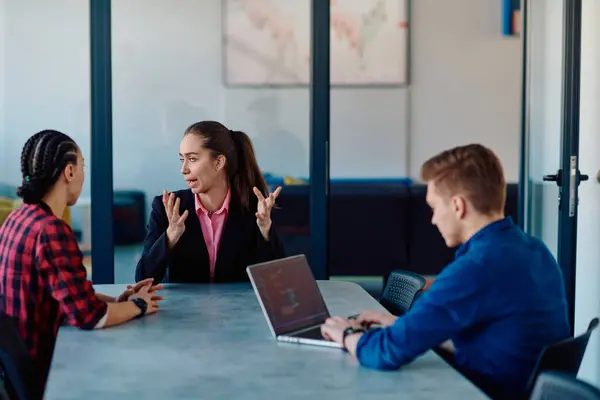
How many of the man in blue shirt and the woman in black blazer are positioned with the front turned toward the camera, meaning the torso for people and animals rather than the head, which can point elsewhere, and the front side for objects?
1

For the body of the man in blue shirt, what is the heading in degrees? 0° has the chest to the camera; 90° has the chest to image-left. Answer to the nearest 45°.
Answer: approximately 135°

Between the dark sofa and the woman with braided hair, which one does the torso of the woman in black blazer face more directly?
the woman with braided hair

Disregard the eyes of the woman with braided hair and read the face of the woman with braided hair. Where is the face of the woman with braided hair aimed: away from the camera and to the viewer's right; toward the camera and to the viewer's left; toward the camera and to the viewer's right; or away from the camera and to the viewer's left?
away from the camera and to the viewer's right

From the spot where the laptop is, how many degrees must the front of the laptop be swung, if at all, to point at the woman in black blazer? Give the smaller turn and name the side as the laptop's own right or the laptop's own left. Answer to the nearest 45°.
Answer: approximately 135° to the laptop's own left

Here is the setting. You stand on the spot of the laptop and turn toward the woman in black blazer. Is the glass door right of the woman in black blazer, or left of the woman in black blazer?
right

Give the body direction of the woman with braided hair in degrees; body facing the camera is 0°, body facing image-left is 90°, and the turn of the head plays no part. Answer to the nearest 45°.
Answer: approximately 225°

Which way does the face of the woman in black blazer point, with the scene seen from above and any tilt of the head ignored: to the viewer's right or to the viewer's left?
to the viewer's left
